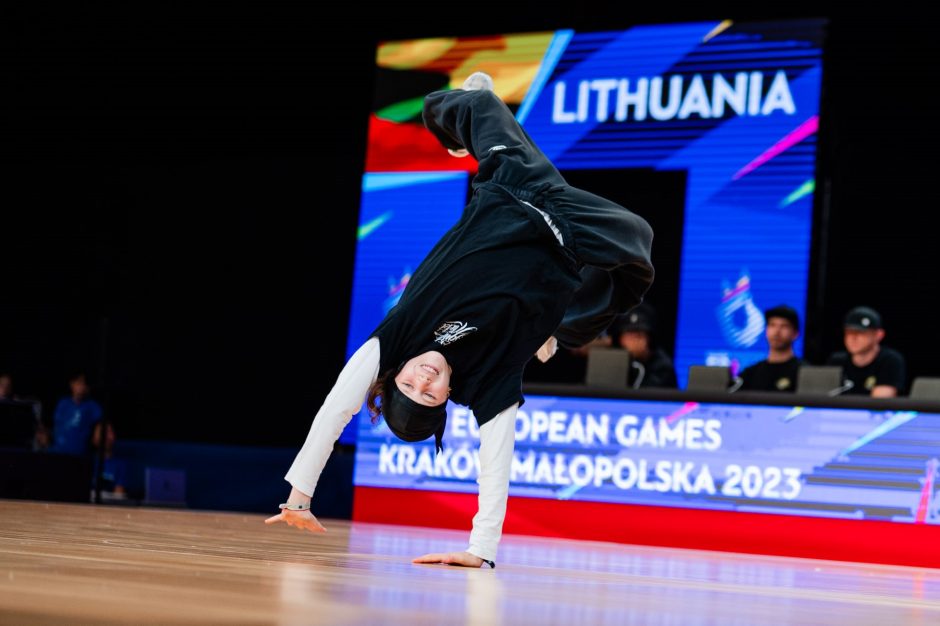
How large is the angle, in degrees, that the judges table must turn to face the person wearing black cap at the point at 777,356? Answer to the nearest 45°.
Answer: approximately 135° to its left

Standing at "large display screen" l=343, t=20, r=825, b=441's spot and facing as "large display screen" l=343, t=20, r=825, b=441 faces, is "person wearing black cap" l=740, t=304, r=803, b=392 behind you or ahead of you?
ahead

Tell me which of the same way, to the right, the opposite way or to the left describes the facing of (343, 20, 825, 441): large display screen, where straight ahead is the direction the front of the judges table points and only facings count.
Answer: the same way

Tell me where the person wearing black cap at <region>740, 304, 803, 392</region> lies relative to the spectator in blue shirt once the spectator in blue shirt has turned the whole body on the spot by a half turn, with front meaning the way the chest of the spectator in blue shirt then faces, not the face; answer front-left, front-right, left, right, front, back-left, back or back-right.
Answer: back-right

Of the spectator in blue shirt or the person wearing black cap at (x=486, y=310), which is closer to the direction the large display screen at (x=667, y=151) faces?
the person wearing black cap

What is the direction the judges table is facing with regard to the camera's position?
facing the viewer

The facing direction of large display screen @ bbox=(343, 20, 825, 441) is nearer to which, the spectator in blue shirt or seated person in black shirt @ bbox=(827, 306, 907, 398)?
the seated person in black shirt

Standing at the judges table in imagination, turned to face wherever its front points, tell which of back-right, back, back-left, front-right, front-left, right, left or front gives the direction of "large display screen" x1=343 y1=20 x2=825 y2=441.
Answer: back

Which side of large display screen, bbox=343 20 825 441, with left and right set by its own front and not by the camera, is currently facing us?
front

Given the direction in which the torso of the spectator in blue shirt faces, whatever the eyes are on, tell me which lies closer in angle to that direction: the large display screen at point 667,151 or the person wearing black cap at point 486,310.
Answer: the person wearing black cap
